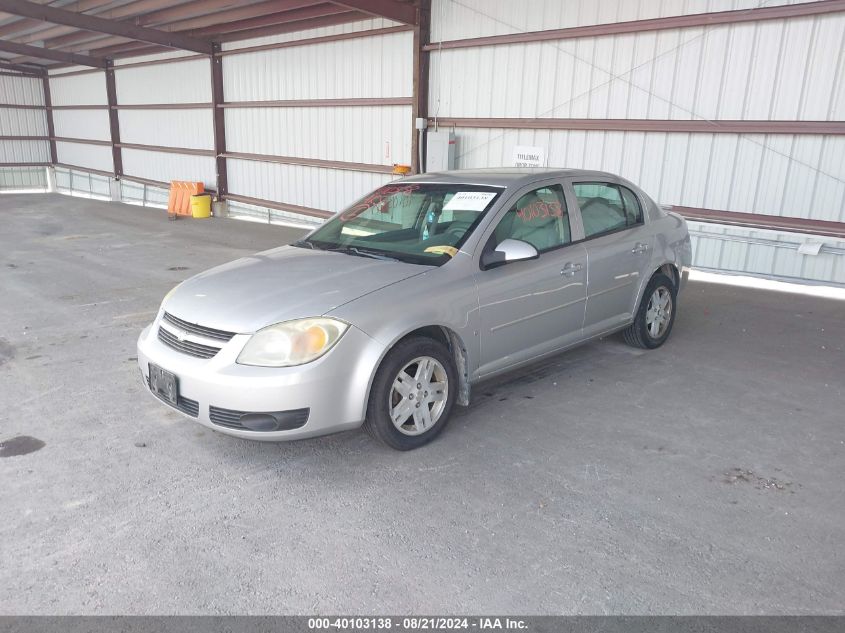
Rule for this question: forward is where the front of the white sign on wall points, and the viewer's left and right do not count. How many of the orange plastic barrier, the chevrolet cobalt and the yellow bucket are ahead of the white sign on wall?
1

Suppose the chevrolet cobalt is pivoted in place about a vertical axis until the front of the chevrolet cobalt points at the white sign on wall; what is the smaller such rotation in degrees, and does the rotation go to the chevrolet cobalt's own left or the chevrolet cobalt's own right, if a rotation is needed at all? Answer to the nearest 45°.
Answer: approximately 135° to the chevrolet cobalt's own right

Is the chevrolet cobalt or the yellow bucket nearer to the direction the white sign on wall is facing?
the chevrolet cobalt

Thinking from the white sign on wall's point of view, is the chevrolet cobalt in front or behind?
in front

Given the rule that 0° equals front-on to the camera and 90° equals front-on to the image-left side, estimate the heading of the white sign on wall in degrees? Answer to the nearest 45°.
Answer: approximately 0°

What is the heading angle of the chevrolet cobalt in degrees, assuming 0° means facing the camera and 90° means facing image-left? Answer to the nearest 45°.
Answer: approximately 45°

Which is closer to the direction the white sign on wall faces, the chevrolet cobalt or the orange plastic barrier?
the chevrolet cobalt

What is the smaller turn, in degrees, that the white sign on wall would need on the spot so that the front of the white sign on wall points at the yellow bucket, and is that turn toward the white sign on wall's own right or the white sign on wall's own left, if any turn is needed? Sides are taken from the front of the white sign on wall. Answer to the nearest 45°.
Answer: approximately 135° to the white sign on wall's own right

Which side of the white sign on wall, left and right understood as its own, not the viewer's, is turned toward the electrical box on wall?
right

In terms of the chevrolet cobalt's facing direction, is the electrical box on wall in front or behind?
behind
